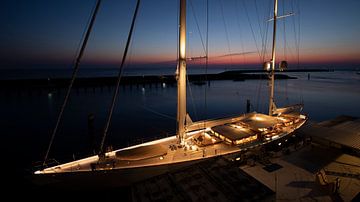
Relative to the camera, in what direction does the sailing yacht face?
facing the viewer and to the left of the viewer
